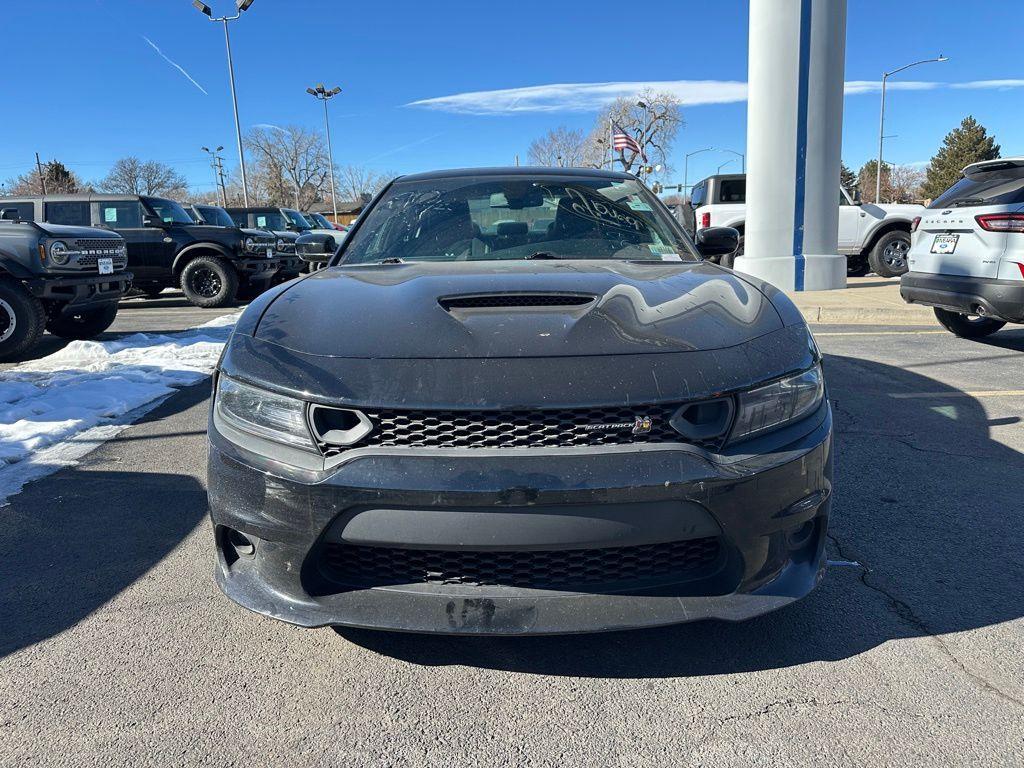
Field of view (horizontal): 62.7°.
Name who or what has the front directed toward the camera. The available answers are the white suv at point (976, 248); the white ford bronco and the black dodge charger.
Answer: the black dodge charger

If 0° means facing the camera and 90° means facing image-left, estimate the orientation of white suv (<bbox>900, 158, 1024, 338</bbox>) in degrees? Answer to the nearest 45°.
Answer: approximately 225°

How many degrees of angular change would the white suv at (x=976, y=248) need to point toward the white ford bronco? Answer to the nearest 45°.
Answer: approximately 45° to its left

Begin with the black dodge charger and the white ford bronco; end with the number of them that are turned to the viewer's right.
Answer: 1

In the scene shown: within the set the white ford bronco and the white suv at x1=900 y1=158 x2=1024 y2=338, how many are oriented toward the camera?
0

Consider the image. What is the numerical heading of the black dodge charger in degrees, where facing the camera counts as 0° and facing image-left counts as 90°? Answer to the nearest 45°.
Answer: approximately 0°

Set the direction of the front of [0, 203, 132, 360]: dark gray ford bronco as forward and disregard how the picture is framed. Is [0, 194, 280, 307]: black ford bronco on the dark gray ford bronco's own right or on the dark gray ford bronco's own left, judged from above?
on the dark gray ford bronco's own left

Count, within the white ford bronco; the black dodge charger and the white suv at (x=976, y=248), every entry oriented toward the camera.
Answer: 1

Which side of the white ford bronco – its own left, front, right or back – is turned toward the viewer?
right

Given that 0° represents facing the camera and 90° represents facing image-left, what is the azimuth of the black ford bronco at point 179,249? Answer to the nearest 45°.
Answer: approximately 315°

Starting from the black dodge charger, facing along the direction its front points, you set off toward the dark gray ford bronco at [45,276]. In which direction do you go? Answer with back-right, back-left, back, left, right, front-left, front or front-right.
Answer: back-right

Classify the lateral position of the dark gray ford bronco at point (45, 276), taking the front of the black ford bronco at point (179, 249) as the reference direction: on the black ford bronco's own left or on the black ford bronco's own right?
on the black ford bronco's own right

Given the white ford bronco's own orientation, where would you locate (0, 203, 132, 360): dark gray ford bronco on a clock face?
The dark gray ford bronco is roughly at 4 o'clock from the white ford bronco.
